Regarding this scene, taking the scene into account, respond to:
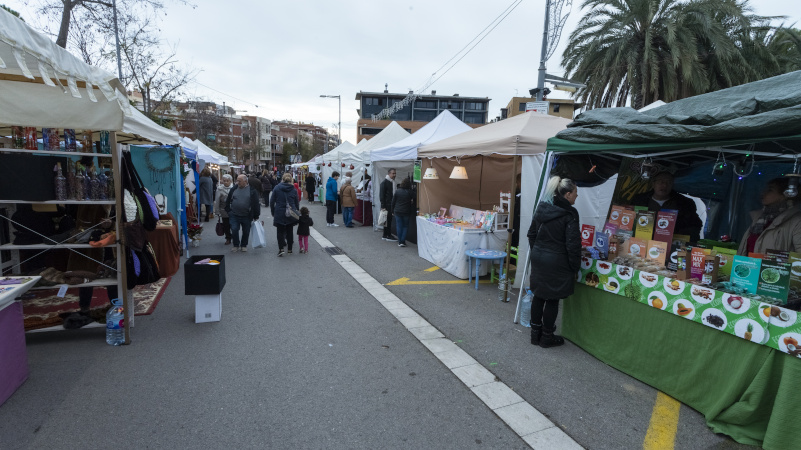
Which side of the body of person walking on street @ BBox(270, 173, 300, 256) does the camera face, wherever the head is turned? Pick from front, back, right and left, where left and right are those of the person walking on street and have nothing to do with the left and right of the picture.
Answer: back

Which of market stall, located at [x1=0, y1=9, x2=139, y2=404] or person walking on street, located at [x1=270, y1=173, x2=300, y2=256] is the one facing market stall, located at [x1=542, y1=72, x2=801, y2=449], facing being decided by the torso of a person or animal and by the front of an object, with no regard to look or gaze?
market stall, located at [x1=0, y1=9, x2=139, y2=404]

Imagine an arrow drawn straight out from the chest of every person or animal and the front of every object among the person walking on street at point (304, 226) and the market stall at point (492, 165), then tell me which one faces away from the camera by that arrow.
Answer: the person walking on street

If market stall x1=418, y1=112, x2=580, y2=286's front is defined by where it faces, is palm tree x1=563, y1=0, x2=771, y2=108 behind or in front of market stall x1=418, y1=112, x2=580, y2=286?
behind

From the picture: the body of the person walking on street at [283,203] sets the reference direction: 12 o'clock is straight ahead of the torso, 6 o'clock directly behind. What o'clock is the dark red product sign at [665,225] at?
The dark red product sign is roughly at 5 o'clock from the person walking on street.

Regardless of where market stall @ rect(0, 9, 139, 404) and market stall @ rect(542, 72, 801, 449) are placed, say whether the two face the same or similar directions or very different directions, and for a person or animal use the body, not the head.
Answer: very different directions

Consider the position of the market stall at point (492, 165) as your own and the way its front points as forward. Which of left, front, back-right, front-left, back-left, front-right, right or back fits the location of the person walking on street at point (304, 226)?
front-right

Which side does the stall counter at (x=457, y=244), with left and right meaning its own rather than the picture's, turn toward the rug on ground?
front

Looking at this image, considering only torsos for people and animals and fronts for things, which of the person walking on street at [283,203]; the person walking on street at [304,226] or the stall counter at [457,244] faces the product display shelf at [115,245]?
the stall counter

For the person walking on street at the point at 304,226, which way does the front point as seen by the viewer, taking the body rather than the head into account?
away from the camera

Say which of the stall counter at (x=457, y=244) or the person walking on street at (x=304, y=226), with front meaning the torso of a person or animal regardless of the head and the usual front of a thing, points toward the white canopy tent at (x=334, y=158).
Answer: the person walking on street

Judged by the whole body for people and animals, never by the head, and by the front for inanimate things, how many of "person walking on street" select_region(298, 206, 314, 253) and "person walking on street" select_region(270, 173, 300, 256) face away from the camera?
2

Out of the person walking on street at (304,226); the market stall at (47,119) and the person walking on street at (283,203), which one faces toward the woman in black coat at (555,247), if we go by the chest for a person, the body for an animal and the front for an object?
the market stall

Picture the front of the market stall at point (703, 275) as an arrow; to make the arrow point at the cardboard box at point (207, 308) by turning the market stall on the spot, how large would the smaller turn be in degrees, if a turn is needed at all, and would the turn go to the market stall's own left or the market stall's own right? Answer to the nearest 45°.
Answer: approximately 45° to the market stall's own right

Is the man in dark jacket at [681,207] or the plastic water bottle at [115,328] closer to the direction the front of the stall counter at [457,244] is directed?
the plastic water bottle
